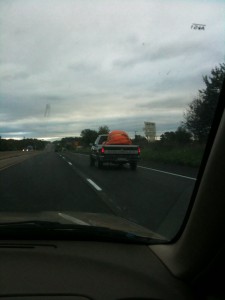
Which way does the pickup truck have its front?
away from the camera
